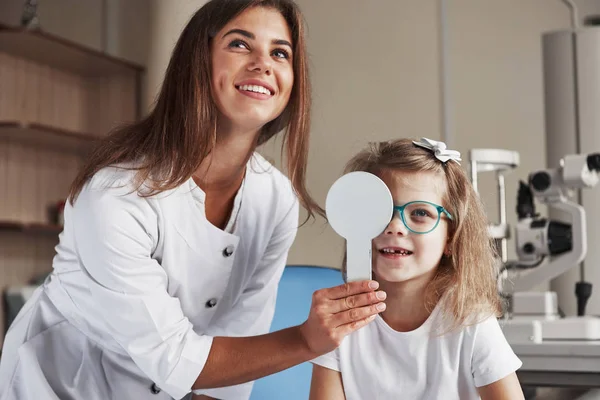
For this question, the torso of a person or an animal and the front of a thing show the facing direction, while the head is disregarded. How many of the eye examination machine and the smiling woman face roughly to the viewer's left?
1

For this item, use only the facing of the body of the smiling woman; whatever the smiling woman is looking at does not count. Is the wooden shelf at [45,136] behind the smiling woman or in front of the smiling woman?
behind

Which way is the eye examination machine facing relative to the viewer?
to the viewer's left

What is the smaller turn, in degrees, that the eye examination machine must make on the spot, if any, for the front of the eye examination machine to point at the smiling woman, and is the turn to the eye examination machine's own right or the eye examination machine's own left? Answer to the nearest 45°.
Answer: approximately 45° to the eye examination machine's own left

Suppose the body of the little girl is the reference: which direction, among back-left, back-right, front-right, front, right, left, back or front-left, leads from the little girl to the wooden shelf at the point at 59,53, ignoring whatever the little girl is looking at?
back-right

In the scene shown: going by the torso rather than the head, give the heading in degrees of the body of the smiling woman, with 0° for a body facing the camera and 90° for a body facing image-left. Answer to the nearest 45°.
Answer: approximately 315°

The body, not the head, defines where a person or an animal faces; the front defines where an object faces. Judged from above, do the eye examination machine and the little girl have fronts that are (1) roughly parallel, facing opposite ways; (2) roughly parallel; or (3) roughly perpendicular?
roughly perpendicular

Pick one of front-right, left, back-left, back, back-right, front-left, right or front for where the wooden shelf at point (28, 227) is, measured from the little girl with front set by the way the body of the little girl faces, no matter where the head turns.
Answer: back-right

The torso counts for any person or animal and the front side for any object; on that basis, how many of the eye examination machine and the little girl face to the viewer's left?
1

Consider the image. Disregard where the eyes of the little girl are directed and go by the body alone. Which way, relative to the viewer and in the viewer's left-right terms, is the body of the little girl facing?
facing the viewer
